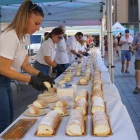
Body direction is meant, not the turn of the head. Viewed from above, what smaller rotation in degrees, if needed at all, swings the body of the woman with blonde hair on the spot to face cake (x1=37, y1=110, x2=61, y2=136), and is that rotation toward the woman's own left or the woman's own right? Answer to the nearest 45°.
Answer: approximately 90° to the woman's own right

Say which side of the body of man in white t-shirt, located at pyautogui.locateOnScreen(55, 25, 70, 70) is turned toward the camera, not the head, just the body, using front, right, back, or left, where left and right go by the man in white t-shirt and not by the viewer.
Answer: right

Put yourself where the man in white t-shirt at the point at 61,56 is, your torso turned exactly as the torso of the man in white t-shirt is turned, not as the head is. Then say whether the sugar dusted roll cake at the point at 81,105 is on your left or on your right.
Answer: on your right

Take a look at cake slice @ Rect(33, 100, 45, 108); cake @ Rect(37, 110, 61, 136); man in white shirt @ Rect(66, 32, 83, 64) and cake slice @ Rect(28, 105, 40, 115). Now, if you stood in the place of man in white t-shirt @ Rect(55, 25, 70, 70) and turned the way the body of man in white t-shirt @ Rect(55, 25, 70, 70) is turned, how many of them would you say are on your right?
3

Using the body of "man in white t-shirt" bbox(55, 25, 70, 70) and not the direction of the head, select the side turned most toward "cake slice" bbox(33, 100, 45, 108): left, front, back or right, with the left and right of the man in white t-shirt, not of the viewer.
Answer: right

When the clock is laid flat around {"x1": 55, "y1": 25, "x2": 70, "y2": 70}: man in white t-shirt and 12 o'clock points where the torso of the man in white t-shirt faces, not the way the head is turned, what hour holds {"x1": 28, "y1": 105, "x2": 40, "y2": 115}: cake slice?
The cake slice is roughly at 3 o'clock from the man in white t-shirt.

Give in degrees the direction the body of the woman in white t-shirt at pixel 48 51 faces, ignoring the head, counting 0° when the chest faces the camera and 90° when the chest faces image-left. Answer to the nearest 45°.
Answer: approximately 270°

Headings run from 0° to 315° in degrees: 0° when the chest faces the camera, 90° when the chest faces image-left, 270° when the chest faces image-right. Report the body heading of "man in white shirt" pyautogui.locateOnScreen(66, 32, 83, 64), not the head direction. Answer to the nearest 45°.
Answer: approximately 270°
